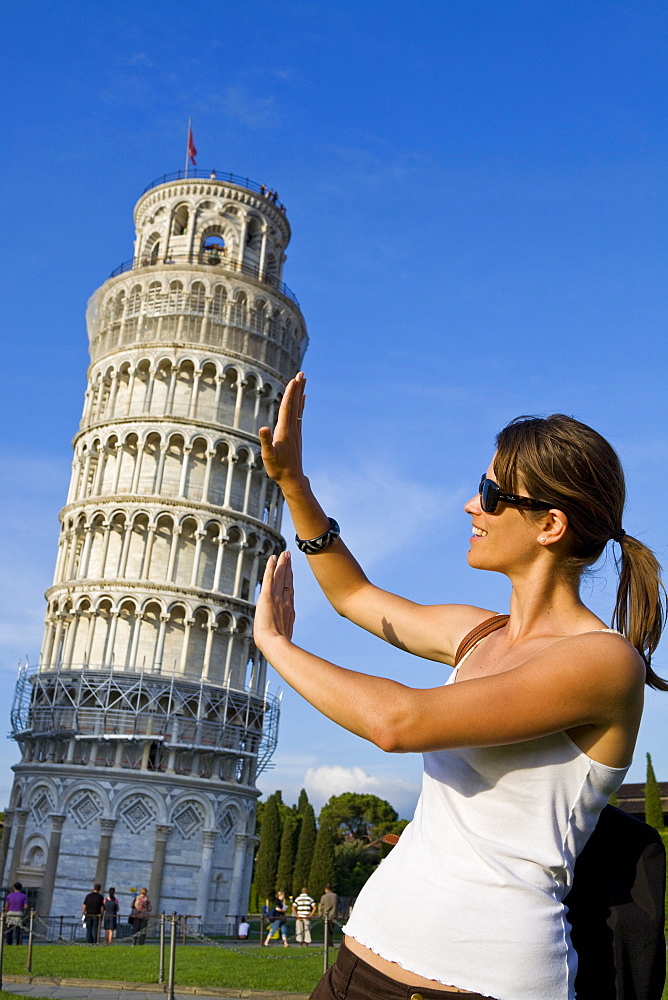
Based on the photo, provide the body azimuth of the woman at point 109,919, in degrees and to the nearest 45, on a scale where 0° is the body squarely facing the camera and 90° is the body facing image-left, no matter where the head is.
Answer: approximately 180°

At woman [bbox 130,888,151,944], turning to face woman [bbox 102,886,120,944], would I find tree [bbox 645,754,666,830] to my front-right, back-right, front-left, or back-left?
back-right

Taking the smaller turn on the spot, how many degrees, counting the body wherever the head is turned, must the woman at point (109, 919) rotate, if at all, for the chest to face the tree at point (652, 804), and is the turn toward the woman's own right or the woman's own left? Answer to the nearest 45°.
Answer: approximately 90° to the woman's own right

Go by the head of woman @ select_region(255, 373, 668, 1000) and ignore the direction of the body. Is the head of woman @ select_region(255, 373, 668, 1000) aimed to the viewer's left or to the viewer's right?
to the viewer's left

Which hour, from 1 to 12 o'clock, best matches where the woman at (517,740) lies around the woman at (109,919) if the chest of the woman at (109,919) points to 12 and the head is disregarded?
the woman at (517,740) is roughly at 6 o'clock from the woman at (109,919).

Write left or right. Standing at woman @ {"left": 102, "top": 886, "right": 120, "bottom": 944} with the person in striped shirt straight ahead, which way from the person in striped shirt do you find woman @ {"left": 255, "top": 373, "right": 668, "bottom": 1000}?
right

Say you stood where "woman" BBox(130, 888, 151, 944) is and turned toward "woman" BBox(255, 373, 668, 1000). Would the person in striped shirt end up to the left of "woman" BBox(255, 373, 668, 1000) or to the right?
left
